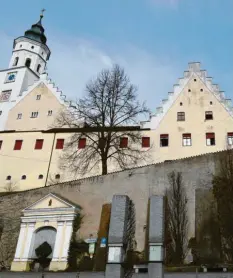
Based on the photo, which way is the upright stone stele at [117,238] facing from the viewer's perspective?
toward the camera

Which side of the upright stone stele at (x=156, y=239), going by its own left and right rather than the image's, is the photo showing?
front

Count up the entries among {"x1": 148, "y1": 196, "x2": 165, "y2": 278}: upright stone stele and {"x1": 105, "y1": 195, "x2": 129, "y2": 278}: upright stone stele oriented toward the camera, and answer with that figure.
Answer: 2

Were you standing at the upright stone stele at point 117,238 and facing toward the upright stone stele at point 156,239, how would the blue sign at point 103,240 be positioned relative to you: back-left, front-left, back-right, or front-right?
back-left

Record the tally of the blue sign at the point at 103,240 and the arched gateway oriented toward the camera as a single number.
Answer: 2

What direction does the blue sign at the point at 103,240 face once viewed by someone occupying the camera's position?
facing the viewer

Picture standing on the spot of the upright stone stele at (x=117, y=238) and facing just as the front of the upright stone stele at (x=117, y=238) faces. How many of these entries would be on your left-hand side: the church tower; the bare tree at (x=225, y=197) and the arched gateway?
1
